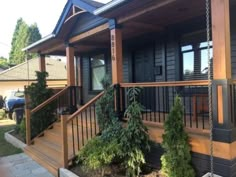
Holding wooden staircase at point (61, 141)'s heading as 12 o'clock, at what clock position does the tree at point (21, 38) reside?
The tree is roughly at 4 o'clock from the wooden staircase.

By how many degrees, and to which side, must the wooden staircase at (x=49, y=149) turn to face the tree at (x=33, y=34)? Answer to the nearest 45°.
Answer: approximately 135° to its right

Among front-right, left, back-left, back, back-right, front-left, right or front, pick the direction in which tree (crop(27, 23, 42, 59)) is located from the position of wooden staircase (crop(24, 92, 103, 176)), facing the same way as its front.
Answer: back-right

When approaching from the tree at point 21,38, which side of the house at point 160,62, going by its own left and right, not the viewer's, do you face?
right

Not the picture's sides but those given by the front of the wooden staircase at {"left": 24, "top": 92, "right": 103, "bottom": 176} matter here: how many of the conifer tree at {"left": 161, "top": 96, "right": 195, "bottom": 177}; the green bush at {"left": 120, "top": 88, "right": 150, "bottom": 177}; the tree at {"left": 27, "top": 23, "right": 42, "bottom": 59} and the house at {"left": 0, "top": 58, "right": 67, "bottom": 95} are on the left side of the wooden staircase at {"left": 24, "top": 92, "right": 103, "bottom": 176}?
2

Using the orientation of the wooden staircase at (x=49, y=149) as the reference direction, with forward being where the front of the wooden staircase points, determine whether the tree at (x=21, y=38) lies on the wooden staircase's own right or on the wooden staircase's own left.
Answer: on the wooden staircase's own right

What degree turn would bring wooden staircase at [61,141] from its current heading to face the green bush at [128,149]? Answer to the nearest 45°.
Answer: approximately 90° to its left

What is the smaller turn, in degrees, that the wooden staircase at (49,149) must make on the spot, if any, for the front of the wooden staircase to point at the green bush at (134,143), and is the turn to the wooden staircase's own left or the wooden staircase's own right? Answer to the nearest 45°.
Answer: approximately 90° to the wooden staircase's own left

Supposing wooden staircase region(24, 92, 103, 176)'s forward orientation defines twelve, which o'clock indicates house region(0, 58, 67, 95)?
The house is roughly at 4 o'clock from the wooden staircase.

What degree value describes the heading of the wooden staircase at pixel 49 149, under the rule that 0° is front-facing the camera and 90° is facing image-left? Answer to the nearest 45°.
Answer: approximately 45°

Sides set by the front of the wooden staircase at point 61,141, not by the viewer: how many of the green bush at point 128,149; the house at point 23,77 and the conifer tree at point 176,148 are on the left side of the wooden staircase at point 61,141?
2

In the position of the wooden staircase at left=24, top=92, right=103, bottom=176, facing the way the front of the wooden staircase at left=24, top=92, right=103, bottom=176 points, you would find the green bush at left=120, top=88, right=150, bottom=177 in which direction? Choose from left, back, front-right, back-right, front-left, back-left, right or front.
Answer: left
